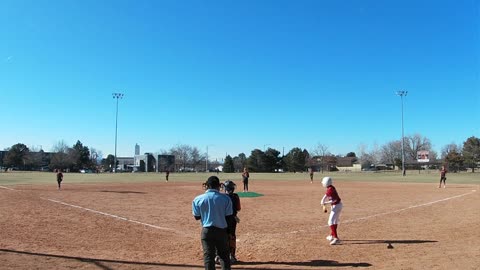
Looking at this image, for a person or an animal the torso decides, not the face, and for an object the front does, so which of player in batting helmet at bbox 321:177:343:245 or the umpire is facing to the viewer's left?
the player in batting helmet

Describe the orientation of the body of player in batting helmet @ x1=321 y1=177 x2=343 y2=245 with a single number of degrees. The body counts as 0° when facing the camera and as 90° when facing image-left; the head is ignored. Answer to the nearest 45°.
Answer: approximately 90°

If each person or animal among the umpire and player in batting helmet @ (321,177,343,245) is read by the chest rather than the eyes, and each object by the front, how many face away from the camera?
1

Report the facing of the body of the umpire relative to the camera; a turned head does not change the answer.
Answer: away from the camera

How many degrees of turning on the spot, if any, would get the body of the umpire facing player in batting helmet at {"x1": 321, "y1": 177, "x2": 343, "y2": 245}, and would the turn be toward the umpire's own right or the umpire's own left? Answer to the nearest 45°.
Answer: approximately 45° to the umpire's own right

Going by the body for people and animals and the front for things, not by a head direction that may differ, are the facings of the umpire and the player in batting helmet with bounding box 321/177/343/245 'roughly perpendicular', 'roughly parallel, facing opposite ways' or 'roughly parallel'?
roughly perpendicular

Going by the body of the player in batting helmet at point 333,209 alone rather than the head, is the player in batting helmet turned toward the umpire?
no
